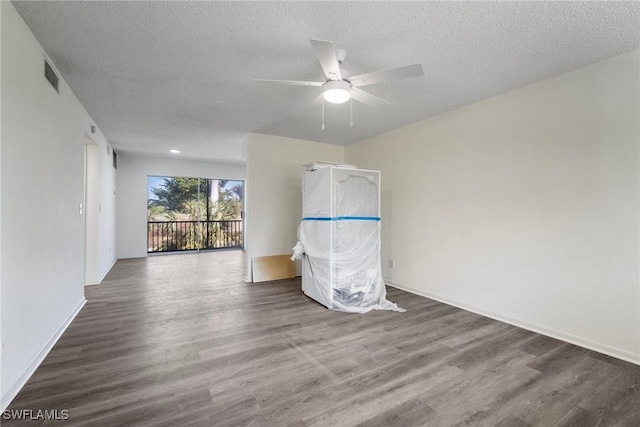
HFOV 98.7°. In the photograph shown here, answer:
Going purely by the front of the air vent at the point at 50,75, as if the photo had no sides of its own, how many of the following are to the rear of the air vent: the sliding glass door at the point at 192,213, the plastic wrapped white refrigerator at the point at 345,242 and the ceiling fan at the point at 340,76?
0

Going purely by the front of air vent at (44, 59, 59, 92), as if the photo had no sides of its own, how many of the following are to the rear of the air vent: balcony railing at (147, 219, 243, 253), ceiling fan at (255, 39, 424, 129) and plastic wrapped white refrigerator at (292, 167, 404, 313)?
0

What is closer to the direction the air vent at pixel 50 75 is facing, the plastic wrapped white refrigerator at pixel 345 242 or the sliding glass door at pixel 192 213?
the plastic wrapped white refrigerator

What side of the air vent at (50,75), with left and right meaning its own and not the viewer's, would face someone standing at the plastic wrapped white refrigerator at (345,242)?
front

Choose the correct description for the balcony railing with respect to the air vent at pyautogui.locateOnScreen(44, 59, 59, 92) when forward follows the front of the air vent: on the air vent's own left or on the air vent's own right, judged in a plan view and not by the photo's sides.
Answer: on the air vent's own left

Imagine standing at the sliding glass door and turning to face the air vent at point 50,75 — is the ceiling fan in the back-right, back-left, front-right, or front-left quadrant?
front-left

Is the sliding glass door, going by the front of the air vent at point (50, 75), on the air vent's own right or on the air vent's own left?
on the air vent's own left

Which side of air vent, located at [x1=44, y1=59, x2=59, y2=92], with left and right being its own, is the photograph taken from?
right
